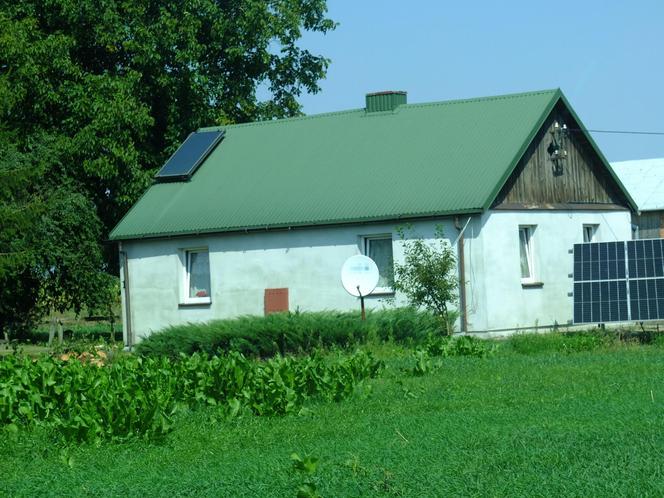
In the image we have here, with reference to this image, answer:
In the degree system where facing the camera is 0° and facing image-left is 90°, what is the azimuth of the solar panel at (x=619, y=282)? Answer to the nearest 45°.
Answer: approximately 0°

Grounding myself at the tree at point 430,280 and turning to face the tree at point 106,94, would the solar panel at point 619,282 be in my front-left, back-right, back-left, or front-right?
back-right

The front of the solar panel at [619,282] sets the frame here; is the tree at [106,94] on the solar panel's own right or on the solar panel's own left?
on the solar panel's own right

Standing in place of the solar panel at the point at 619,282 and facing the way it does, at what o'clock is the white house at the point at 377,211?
The white house is roughly at 4 o'clock from the solar panel.

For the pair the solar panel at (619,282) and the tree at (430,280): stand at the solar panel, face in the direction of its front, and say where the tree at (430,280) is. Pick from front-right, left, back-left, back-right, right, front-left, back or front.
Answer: right
